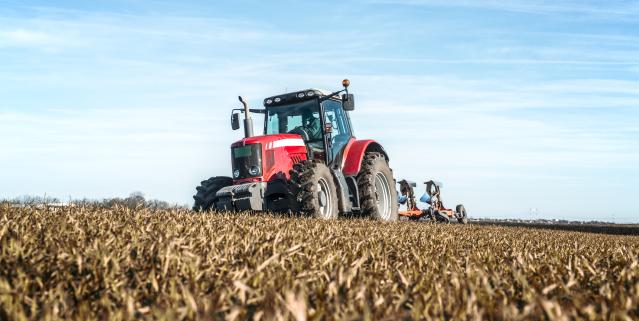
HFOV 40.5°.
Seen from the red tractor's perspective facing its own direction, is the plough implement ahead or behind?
behind

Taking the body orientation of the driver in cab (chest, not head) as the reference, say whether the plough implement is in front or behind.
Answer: behind

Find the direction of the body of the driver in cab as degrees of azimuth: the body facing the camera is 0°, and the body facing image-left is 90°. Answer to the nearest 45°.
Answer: approximately 45°
